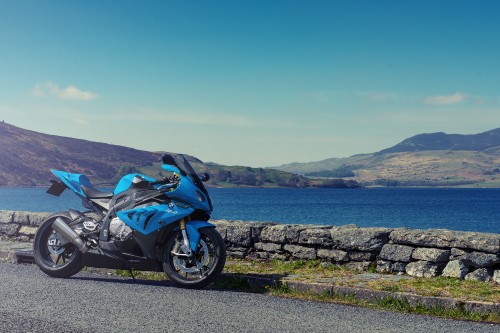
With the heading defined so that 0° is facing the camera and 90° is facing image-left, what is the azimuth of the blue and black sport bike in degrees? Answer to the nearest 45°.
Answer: approximately 315°
